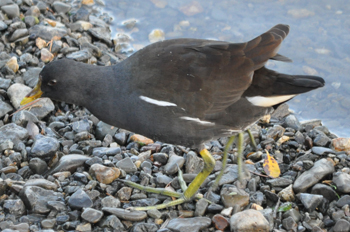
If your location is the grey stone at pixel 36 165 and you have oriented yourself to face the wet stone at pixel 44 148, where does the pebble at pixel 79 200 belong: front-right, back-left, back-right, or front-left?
back-right

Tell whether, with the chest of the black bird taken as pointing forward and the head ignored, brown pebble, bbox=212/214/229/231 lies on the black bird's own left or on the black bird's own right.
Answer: on the black bird's own left

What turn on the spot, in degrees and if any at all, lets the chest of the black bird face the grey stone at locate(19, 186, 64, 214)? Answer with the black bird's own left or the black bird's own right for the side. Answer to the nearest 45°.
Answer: approximately 45° to the black bird's own left

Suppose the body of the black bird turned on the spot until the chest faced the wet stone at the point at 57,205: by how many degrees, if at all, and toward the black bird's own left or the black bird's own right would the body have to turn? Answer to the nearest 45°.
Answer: approximately 45° to the black bird's own left

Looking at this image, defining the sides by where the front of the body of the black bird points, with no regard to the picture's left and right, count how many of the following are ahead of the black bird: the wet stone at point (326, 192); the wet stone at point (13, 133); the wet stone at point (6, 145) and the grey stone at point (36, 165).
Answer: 3

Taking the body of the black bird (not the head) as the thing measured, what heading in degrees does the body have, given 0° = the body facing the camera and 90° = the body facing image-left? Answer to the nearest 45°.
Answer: approximately 90°

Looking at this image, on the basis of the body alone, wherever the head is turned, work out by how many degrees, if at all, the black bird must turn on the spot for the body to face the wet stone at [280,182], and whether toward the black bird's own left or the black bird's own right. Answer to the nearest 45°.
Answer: approximately 180°

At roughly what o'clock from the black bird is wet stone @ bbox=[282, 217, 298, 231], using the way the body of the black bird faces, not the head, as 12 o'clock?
The wet stone is roughly at 7 o'clock from the black bird.

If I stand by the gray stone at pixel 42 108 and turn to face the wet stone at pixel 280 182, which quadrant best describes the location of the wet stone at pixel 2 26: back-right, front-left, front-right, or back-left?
back-left

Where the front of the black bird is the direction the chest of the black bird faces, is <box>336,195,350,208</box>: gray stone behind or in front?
behind

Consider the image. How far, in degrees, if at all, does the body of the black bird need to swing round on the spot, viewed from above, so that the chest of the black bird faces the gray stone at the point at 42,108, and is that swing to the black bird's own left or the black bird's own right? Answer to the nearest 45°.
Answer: approximately 45° to the black bird's own right
